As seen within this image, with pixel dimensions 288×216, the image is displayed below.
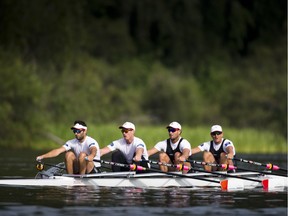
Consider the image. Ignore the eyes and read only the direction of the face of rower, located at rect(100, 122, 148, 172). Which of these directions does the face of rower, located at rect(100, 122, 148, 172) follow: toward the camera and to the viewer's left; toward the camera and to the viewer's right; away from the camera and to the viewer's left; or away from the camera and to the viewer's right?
toward the camera and to the viewer's left

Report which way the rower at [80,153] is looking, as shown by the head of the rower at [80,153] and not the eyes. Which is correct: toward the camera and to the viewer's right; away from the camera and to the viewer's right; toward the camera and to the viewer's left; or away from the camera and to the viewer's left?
toward the camera and to the viewer's left

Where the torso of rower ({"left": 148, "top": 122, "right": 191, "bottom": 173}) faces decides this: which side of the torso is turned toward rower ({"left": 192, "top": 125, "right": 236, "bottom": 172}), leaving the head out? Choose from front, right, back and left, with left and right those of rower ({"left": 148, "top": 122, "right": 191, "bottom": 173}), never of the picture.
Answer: back

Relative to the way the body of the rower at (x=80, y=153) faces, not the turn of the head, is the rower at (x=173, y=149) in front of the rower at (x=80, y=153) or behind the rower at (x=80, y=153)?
behind

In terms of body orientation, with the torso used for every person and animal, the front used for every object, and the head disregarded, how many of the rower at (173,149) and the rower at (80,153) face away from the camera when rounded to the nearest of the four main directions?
0

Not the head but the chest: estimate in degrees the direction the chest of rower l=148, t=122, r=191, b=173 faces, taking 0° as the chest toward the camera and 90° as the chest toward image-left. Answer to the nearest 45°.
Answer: approximately 45°

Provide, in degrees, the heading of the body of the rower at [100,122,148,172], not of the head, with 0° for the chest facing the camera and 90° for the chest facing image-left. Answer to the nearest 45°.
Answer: approximately 45°

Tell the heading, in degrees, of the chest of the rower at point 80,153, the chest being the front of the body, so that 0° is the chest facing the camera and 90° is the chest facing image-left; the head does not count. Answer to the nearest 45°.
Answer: approximately 45°
